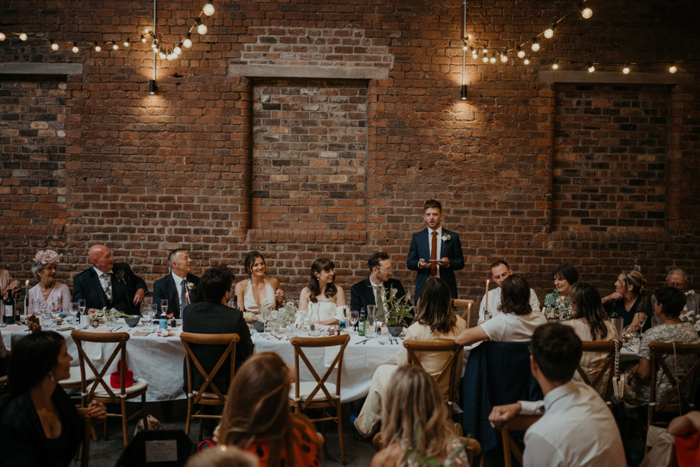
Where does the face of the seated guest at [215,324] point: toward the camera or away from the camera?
away from the camera

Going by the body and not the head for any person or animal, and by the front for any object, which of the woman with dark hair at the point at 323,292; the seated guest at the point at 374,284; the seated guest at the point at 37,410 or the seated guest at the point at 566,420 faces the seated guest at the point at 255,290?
the seated guest at the point at 566,420

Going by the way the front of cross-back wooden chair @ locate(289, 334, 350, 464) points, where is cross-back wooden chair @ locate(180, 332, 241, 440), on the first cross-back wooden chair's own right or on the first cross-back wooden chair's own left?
on the first cross-back wooden chair's own left

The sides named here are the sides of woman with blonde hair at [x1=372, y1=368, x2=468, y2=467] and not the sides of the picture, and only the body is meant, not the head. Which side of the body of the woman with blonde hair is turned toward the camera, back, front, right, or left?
back

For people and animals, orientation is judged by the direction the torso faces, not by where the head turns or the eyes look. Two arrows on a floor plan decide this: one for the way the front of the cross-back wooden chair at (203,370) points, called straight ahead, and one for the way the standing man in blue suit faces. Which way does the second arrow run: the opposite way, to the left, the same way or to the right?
the opposite way

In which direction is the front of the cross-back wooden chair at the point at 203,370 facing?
away from the camera

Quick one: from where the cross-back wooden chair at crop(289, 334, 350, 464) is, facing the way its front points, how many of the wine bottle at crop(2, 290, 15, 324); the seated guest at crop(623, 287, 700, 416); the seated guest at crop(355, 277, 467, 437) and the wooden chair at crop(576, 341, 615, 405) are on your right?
3

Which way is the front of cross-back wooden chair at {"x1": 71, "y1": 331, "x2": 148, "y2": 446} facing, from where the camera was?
facing away from the viewer and to the right of the viewer

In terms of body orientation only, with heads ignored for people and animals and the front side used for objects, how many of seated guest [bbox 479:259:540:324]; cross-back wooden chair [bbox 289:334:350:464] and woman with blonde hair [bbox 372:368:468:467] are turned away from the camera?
2

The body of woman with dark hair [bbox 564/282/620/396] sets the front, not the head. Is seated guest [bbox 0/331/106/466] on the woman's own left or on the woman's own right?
on the woman's own left
